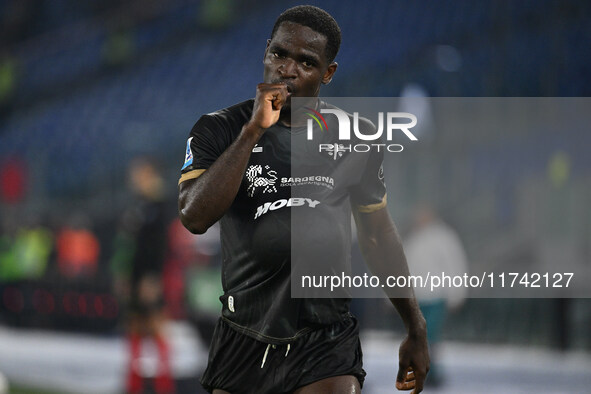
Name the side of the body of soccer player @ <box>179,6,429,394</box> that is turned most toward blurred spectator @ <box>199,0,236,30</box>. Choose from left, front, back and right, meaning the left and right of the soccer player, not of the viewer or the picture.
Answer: back

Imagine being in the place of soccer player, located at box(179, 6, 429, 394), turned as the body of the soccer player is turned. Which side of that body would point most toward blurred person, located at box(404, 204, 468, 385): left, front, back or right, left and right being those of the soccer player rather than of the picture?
back

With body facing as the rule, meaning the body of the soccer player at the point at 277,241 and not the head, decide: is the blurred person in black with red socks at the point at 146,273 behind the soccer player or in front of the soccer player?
behind

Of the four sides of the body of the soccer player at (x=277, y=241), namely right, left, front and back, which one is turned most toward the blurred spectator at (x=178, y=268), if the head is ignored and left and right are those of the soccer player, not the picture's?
back

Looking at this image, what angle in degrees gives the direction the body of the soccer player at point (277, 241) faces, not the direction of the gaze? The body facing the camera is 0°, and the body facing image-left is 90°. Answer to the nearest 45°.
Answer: approximately 0°

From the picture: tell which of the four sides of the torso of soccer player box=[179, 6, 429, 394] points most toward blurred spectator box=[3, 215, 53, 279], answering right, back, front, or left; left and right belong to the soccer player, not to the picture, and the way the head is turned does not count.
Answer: back

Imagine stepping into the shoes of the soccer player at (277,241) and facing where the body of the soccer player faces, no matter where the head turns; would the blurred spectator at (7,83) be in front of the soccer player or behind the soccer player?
behind
